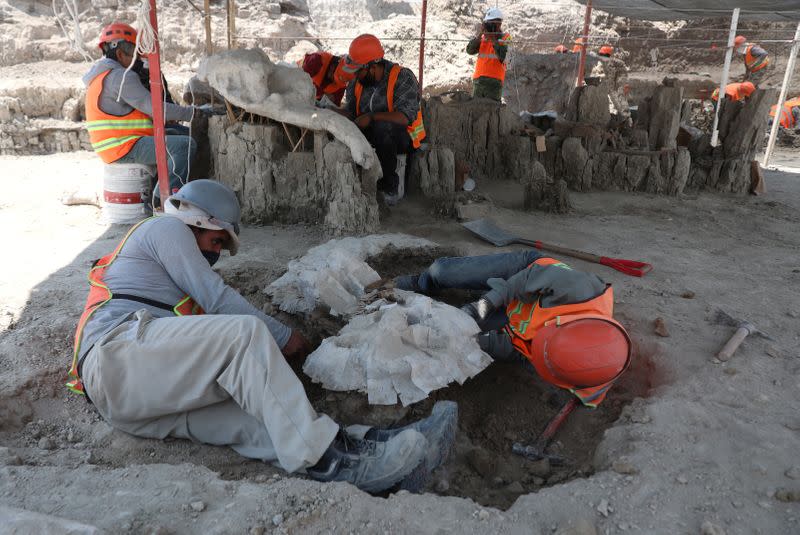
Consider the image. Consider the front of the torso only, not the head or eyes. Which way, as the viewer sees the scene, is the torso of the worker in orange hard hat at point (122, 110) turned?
to the viewer's right

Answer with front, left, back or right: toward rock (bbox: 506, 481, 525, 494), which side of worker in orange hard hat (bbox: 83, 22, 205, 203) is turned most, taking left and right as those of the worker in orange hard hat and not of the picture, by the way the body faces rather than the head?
right

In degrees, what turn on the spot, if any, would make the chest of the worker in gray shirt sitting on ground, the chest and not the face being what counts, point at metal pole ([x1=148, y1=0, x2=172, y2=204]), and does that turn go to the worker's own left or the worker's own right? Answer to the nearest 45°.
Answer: approximately 90° to the worker's own left

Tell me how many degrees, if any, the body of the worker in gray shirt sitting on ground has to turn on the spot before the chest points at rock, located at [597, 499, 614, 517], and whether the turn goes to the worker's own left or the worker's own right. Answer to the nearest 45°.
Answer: approximately 45° to the worker's own right

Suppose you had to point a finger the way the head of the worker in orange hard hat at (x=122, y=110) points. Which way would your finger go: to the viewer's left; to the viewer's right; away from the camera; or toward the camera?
to the viewer's right

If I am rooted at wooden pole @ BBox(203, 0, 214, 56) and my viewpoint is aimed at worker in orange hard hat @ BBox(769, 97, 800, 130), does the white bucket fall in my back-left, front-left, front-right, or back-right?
back-right

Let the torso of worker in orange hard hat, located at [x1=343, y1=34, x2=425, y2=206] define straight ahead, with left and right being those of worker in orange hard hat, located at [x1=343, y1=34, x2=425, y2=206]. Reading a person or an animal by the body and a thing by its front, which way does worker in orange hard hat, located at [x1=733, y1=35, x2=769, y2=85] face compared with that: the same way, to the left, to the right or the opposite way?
to the right

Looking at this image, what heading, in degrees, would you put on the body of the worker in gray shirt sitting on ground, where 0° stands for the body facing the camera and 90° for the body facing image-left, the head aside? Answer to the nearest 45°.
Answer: approximately 270°

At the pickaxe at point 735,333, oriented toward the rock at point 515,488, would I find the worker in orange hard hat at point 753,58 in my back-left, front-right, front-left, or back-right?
back-right

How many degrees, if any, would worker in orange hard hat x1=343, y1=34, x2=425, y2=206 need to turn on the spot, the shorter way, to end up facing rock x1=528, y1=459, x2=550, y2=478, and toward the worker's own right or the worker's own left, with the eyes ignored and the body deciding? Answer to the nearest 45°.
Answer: approximately 45° to the worker's own left
